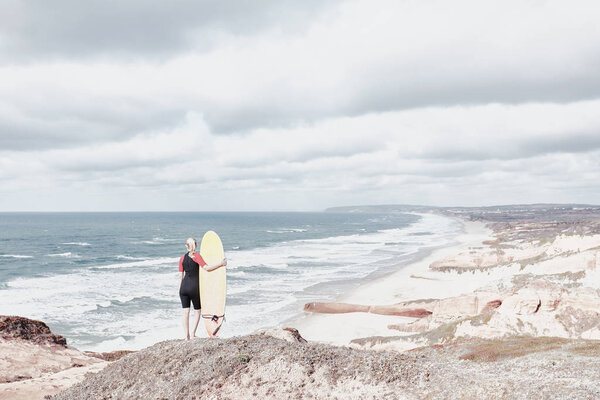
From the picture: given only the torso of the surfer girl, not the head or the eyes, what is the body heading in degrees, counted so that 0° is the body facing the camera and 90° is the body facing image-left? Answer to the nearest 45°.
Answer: approximately 180°
